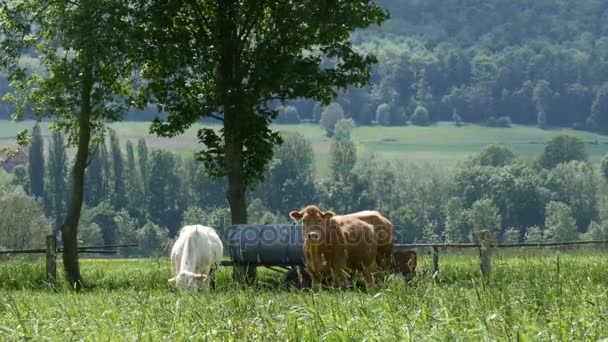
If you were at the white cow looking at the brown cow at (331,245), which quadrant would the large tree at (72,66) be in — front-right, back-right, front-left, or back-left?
back-left

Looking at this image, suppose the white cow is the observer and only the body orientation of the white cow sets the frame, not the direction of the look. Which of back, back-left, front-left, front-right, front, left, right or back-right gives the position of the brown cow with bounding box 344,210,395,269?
left

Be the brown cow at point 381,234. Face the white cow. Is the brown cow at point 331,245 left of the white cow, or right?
left

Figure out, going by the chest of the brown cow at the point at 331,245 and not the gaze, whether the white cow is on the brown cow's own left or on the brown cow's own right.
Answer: on the brown cow's own right

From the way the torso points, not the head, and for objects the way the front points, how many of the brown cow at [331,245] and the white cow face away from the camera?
0

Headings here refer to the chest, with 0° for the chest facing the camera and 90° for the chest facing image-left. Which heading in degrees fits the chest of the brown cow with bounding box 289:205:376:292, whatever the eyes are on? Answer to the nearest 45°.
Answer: approximately 45°

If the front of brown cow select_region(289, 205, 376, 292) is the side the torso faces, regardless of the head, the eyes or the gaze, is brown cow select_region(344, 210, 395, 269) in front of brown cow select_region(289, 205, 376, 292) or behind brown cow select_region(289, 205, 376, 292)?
behind

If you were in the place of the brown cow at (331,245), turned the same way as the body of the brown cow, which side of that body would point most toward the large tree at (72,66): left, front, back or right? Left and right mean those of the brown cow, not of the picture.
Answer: right
